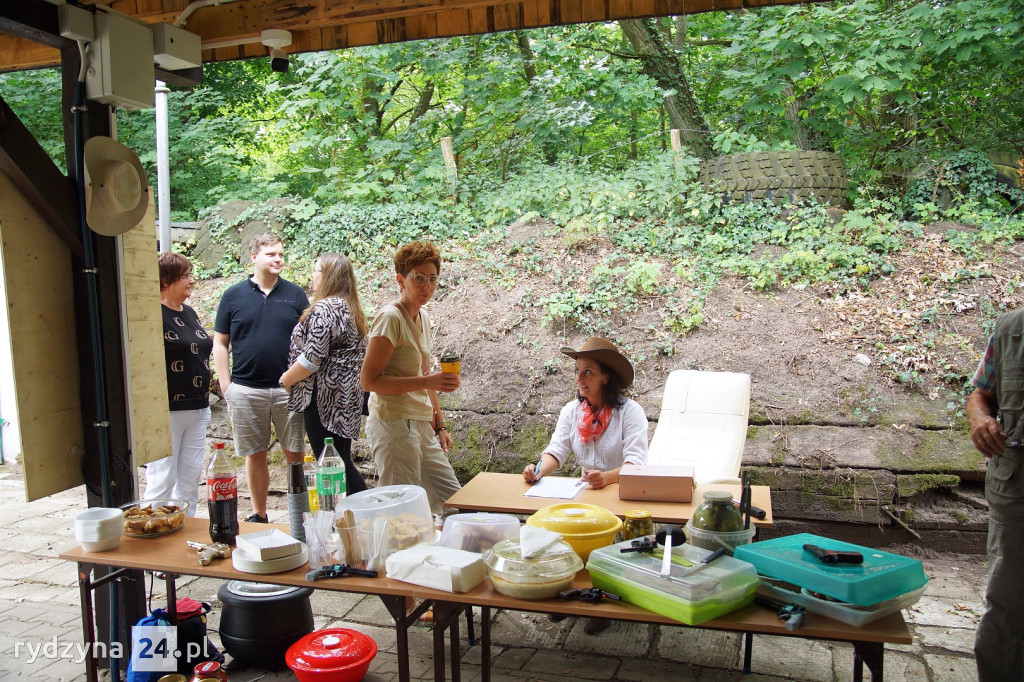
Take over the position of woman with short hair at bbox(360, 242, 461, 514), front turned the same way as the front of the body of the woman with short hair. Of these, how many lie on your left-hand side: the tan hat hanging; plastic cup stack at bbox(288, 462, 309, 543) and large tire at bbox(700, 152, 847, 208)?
1

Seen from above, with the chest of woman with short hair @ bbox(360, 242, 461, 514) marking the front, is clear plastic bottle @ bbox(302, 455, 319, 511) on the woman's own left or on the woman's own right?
on the woman's own right

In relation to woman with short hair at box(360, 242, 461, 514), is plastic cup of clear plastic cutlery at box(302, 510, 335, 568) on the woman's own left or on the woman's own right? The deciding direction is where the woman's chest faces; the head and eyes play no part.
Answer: on the woman's own right

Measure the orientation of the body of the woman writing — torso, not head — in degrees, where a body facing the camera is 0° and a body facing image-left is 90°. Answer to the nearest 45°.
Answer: approximately 45°

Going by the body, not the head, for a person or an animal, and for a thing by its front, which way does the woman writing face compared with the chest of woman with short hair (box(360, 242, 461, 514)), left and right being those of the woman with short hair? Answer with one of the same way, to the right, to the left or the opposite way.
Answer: to the right

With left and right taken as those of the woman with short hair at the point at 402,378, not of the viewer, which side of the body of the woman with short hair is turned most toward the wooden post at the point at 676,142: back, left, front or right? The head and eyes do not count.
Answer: left

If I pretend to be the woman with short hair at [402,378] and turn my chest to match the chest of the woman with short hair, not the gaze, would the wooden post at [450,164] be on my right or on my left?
on my left

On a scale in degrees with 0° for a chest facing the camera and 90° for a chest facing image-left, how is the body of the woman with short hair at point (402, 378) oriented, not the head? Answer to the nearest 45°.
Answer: approximately 315°

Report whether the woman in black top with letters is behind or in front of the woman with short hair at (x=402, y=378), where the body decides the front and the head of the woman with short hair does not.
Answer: behind

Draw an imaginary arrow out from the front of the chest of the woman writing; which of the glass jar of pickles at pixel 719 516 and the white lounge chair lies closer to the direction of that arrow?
the glass jar of pickles

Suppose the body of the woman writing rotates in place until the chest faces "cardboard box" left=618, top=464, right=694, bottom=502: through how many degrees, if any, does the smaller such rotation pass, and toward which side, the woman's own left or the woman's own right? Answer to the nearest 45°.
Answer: approximately 45° to the woman's own left

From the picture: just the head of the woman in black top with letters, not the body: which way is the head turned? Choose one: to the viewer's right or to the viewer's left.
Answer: to the viewer's right

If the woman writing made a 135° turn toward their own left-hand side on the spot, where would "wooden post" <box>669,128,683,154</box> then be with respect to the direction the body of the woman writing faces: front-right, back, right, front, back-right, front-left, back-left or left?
left
